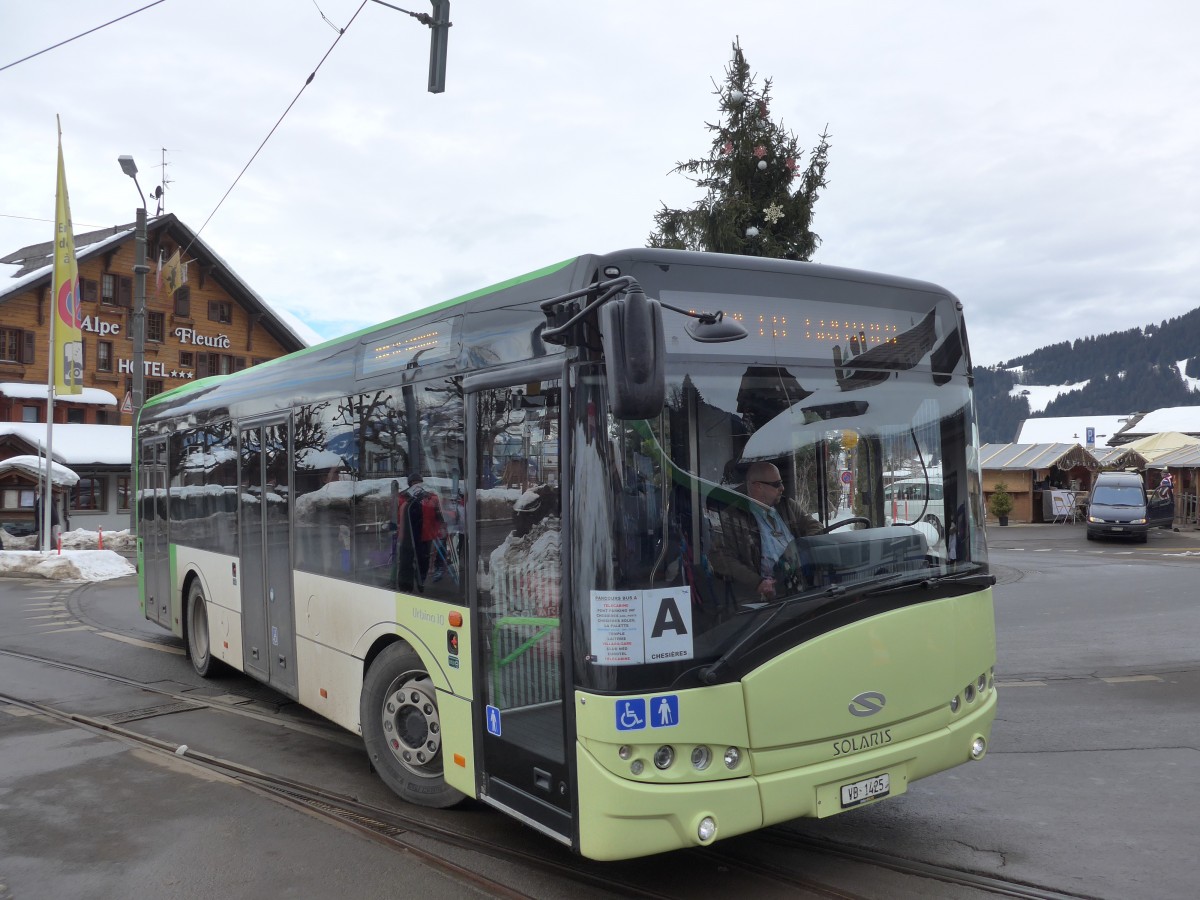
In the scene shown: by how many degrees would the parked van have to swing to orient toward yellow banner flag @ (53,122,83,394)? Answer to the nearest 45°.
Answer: approximately 45° to its right

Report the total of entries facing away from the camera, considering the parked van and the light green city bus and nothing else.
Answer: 0

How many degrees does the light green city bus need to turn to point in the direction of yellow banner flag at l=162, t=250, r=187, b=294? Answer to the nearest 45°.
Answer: approximately 180°

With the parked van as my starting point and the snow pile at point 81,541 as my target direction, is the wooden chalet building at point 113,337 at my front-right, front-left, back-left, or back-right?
front-right

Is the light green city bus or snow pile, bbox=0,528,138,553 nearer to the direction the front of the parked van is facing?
the light green city bus

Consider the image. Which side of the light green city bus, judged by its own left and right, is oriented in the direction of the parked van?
left

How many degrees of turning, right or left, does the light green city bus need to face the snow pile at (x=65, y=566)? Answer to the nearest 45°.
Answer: approximately 180°

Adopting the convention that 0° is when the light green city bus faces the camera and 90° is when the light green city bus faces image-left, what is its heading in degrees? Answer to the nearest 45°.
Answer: approximately 315°

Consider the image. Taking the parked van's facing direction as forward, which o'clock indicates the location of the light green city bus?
The light green city bus is roughly at 12 o'clock from the parked van.

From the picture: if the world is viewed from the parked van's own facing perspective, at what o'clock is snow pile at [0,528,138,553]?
The snow pile is roughly at 2 o'clock from the parked van.

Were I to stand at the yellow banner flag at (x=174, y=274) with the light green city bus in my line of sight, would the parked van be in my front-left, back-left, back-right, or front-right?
front-left

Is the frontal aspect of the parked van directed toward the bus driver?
yes

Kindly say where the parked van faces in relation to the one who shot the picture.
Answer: facing the viewer

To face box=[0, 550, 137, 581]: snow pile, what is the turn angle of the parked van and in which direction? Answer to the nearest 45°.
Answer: approximately 45° to its right
